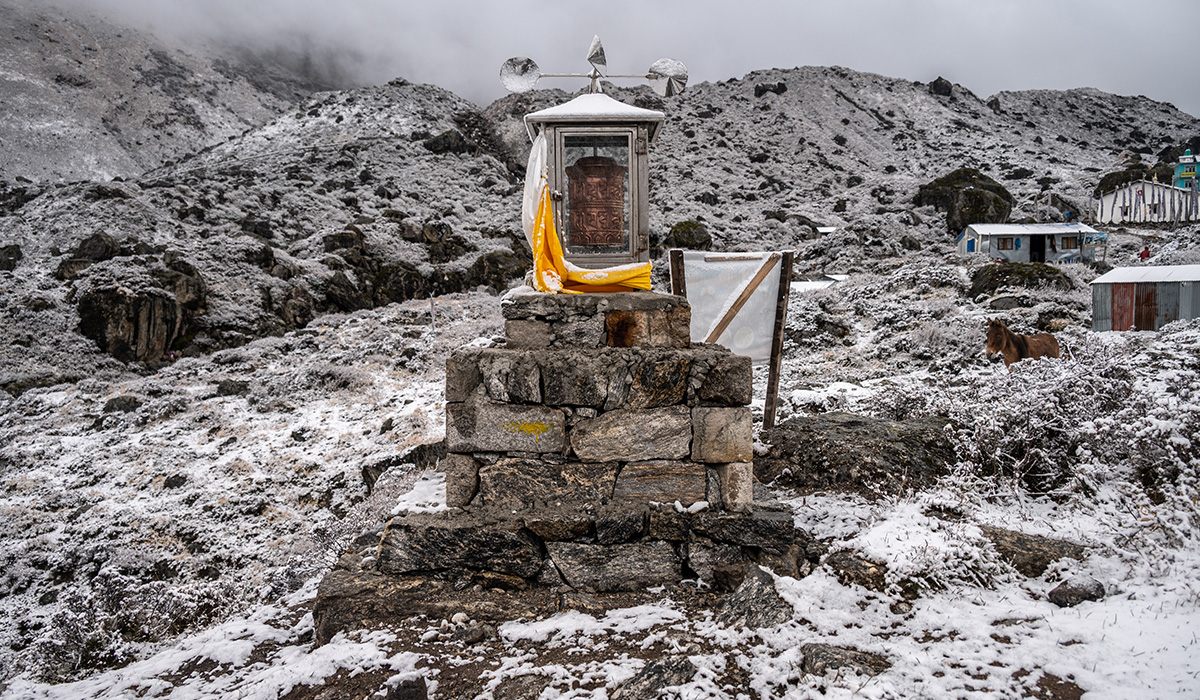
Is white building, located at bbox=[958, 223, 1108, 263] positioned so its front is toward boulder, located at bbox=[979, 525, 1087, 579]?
yes

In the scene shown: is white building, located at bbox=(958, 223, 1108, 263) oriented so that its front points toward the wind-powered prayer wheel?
yes

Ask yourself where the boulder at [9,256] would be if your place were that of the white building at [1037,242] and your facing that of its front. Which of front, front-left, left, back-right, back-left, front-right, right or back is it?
front-right

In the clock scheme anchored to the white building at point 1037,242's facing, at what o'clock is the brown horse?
The brown horse is roughly at 12 o'clock from the white building.

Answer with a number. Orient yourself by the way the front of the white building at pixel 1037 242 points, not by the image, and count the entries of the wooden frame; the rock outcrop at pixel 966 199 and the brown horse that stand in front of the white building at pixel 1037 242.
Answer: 2

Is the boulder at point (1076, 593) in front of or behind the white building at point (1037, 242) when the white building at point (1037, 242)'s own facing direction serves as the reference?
in front

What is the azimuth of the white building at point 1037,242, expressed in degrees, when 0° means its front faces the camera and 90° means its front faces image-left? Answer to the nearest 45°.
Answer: approximately 0°

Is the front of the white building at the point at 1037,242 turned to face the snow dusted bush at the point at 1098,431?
yes

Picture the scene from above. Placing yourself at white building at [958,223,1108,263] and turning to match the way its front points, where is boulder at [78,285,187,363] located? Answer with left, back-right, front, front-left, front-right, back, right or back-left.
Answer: front-right

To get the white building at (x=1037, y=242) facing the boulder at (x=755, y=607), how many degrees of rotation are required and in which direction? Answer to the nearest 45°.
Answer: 0° — it already faces it

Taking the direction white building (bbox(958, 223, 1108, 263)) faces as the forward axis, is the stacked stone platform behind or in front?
in front

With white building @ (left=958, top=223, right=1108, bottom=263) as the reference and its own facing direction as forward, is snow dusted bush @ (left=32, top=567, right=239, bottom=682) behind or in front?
in front

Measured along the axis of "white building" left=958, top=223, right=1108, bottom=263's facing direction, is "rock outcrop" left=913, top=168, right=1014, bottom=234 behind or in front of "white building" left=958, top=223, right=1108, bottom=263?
behind
